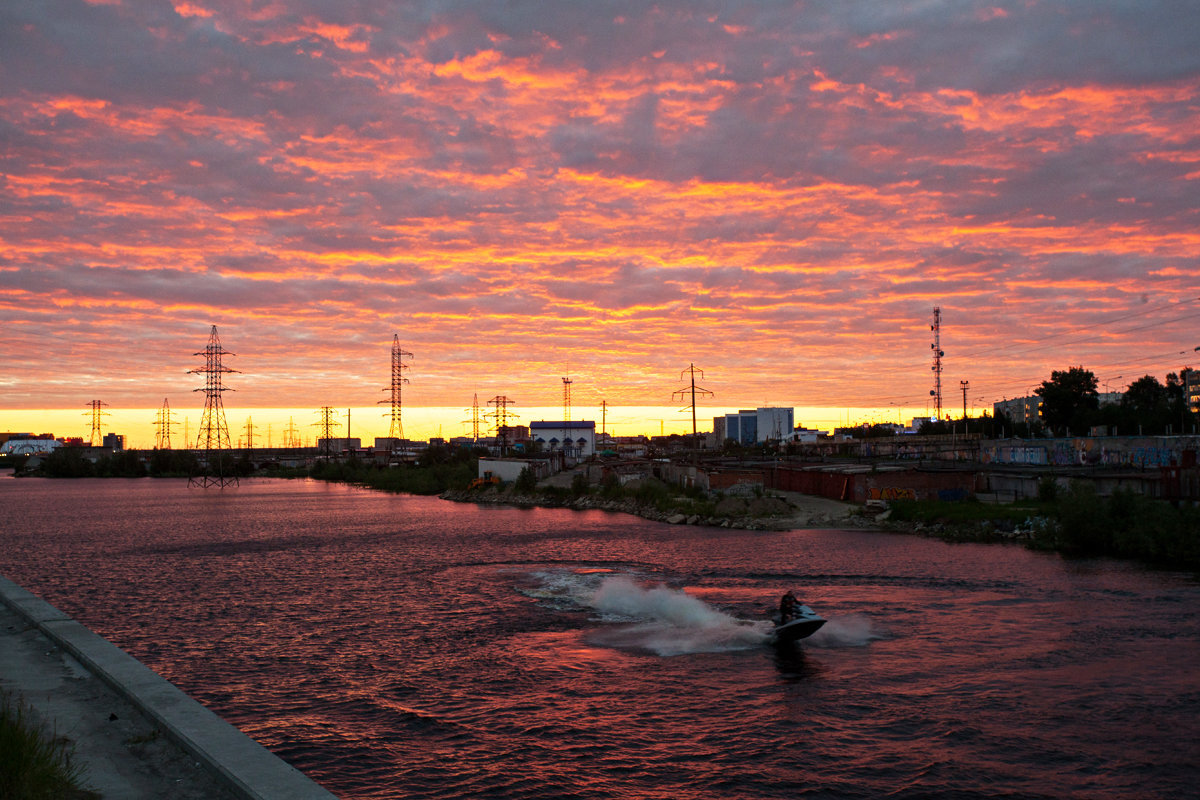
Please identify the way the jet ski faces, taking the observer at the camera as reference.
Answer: facing to the right of the viewer
